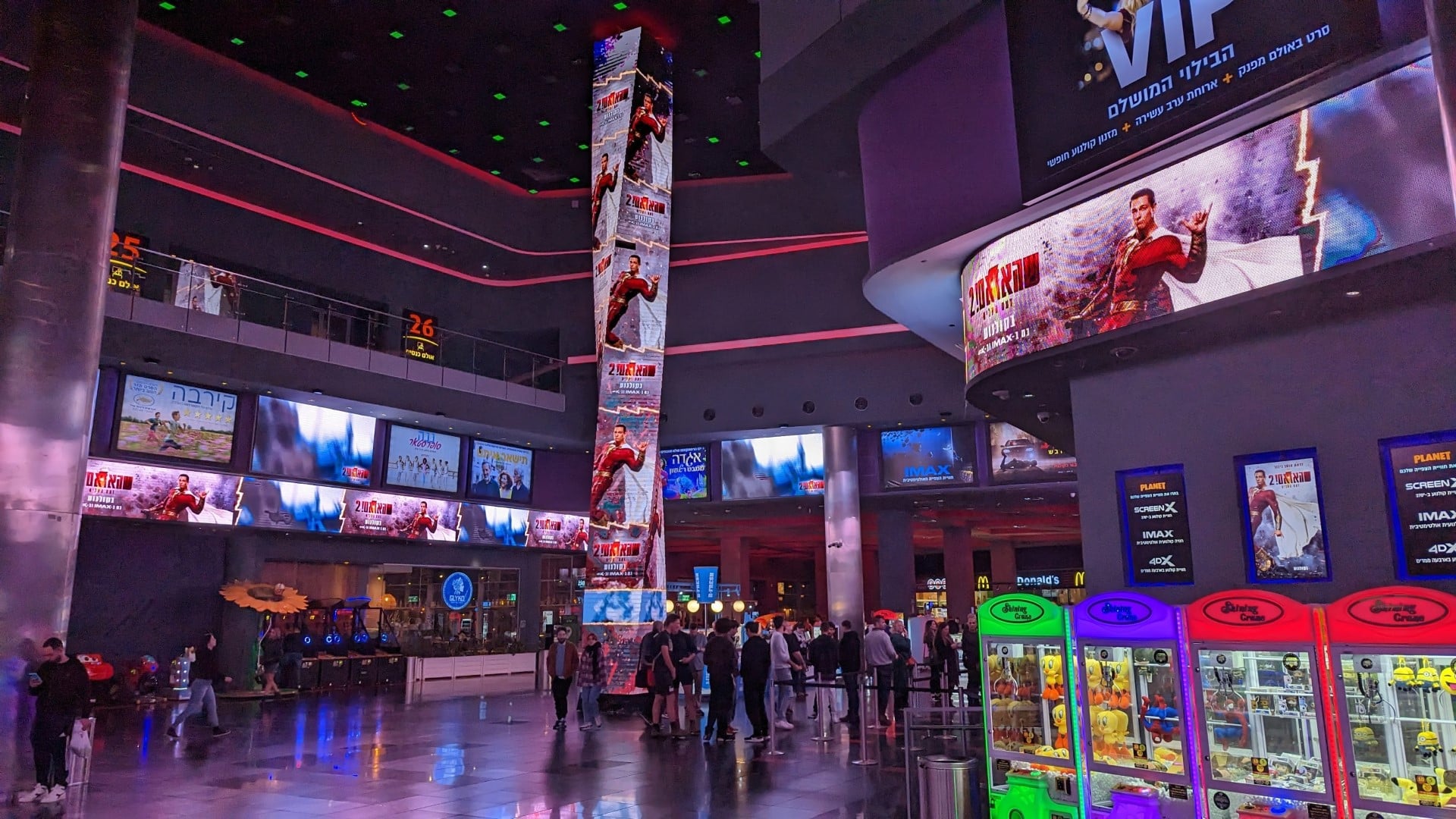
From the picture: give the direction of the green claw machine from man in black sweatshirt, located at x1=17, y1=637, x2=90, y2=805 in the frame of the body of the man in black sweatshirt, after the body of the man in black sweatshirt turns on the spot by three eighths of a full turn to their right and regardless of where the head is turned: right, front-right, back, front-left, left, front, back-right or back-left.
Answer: back-right

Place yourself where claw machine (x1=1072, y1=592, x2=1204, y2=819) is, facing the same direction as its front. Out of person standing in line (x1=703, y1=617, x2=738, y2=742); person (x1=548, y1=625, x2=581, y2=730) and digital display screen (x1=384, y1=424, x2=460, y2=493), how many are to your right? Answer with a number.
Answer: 3

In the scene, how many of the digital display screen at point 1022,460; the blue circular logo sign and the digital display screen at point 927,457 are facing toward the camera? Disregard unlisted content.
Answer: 3

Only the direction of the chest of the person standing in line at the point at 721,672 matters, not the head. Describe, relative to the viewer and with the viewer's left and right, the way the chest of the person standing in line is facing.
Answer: facing away from the viewer

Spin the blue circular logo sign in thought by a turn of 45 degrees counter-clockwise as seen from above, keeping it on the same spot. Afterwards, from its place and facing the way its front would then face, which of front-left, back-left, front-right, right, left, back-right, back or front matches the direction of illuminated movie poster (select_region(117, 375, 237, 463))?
right

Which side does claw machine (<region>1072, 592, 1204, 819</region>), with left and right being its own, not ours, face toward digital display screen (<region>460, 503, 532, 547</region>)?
right

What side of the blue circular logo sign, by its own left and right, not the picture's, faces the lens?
front

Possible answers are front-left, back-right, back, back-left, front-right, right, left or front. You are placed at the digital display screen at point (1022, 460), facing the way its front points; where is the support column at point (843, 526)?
right

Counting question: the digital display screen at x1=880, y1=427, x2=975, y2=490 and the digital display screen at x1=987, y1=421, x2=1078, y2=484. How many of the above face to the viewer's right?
0

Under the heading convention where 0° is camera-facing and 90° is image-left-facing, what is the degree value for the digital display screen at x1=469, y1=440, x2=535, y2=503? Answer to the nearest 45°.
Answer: approximately 315°

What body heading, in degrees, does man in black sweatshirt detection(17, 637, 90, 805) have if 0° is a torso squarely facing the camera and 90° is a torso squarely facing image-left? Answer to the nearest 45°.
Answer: approximately 45°

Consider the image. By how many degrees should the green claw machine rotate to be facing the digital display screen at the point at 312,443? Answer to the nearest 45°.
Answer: approximately 90° to its right

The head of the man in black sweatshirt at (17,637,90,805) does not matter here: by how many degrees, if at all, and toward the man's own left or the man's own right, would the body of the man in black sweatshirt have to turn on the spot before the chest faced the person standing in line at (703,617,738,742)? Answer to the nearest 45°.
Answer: approximately 135° to the man's own left

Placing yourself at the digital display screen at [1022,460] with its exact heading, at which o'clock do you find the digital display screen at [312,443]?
the digital display screen at [312,443] is roughly at 2 o'clock from the digital display screen at [1022,460].

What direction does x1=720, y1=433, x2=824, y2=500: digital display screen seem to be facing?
toward the camera
